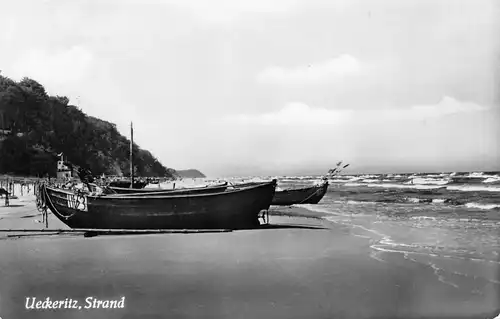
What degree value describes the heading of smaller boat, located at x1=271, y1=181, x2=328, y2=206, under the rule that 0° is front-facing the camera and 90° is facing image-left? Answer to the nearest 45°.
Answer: approximately 270°

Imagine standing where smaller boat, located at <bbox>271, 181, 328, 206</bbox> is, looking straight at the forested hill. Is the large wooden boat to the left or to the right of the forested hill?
left
